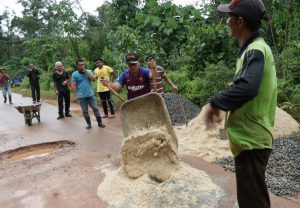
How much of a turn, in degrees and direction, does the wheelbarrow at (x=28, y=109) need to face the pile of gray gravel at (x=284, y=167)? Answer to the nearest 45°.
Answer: approximately 90° to its left

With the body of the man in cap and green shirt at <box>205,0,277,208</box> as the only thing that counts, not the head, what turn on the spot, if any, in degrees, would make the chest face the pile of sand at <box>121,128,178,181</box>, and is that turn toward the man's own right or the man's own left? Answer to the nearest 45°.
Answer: approximately 45° to the man's own right

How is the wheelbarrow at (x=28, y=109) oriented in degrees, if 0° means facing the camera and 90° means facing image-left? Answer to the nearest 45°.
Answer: approximately 45°

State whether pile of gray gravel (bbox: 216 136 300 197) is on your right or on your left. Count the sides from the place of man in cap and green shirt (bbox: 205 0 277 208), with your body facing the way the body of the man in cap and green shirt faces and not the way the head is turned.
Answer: on your right

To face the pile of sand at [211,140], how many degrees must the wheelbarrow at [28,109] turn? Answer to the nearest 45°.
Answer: approximately 90° to its left

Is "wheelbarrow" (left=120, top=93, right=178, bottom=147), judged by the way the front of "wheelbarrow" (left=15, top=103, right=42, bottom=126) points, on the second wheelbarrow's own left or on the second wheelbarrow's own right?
on the second wheelbarrow's own left

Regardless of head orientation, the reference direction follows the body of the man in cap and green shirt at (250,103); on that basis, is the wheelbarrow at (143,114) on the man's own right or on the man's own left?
on the man's own right

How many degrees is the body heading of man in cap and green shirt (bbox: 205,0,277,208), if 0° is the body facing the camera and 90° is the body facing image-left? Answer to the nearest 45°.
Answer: approximately 90°

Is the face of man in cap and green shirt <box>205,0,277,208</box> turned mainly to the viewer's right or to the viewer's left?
to the viewer's left
